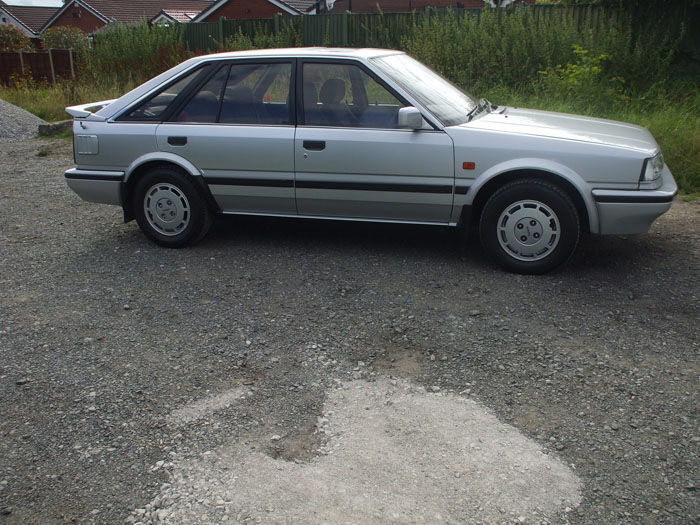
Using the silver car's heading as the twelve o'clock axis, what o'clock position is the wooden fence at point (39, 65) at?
The wooden fence is roughly at 8 o'clock from the silver car.

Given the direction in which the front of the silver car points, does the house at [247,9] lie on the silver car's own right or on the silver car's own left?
on the silver car's own left

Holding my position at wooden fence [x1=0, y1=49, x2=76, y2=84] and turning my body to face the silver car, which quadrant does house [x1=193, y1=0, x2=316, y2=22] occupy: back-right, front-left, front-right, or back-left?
back-left

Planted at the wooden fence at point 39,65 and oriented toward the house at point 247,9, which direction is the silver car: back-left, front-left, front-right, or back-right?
back-right

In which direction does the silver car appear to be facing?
to the viewer's right
